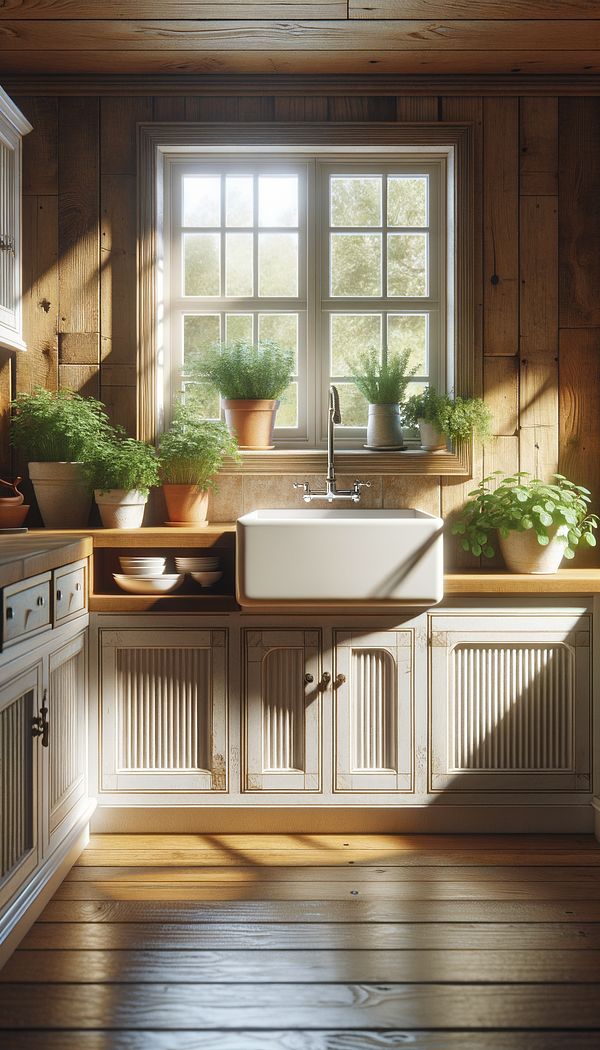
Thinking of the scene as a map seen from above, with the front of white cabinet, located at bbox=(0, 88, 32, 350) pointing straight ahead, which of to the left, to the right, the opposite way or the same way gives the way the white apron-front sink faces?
to the right

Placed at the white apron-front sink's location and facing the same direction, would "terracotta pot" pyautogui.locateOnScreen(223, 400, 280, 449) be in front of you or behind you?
behind

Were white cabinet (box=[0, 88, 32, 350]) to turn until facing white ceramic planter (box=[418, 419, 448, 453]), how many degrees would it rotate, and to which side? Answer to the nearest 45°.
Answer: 0° — it already faces it

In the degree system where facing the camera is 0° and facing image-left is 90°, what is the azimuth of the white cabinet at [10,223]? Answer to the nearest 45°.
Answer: approximately 270°

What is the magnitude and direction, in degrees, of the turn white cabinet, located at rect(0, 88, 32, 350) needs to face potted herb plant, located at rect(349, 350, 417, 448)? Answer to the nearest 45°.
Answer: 0° — it already faces it

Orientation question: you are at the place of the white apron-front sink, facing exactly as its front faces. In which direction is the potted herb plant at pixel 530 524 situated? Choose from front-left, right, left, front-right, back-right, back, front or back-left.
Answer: back-left

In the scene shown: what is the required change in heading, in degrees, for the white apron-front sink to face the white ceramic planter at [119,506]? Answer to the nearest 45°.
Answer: approximately 135° to its right

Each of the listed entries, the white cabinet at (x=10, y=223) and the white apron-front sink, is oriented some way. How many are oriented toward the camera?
1

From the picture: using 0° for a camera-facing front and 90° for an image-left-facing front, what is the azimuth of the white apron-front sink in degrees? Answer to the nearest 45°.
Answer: approximately 0°
